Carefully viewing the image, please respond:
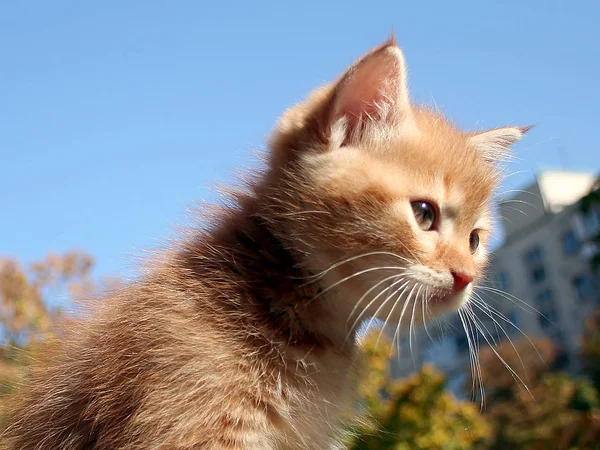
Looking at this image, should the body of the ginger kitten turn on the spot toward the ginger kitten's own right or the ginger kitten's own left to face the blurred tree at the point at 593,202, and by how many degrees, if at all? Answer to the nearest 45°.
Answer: approximately 45° to the ginger kitten's own left

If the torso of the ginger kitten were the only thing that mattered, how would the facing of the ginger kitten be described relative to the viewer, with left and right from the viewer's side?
facing to the right of the viewer

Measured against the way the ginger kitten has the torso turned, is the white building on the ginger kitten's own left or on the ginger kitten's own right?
on the ginger kitten's own left
